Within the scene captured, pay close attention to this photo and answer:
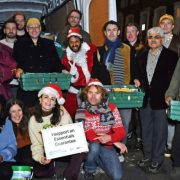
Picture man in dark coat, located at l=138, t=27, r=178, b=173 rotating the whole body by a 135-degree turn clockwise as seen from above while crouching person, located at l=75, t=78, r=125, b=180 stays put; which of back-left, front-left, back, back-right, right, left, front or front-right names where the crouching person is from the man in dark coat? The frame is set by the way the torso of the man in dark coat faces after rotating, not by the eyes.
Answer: back-left

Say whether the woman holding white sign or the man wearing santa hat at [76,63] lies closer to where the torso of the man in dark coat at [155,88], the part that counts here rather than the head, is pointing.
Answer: the woman holding white sign

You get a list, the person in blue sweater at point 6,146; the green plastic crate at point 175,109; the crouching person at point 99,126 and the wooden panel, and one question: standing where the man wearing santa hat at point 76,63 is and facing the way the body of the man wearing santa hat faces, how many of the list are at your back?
1

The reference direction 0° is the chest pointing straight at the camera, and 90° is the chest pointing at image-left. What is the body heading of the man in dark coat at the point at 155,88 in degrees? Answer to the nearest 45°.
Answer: approximately 45°

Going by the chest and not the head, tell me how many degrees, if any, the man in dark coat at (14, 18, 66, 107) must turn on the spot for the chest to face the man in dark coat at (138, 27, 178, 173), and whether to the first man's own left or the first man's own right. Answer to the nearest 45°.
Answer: approximately 45° to the first man's own left

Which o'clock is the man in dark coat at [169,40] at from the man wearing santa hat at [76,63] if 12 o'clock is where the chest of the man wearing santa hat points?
The man in dark coat is roughly at 9 o'clock from the man wearing santa hat.

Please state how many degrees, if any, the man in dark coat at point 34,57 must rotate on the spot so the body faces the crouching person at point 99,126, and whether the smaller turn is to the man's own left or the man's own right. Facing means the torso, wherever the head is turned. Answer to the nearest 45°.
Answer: approximately 45° to the man's own left

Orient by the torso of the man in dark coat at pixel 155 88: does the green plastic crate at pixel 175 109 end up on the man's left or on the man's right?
on the man's left

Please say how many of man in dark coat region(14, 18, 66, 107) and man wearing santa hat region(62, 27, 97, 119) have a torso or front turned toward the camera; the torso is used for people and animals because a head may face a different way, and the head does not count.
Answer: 2

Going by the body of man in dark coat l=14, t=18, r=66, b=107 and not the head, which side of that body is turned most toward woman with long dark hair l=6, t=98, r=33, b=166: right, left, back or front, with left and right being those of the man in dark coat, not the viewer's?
front

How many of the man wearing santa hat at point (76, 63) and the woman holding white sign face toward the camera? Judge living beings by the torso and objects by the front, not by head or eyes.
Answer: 2
